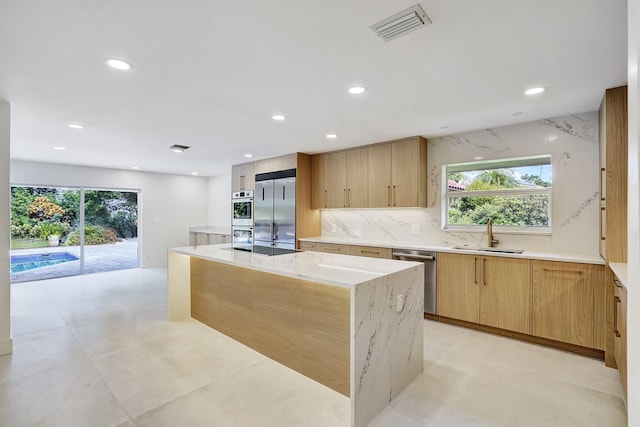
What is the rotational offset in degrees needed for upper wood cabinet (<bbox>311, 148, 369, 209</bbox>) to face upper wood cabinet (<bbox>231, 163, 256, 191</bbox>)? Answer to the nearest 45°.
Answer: approximately 90° to its right

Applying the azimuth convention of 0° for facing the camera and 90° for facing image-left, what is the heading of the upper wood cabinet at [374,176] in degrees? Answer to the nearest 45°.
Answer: approximately 45°

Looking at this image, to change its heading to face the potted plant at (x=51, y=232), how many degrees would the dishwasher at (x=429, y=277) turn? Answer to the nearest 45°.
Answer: approximately 45° to its right

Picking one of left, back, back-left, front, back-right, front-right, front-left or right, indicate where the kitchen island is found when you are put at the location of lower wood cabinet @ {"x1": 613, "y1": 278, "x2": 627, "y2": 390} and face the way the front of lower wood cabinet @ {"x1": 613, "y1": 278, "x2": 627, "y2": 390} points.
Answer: front-left

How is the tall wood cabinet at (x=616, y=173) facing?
to the viewer's left

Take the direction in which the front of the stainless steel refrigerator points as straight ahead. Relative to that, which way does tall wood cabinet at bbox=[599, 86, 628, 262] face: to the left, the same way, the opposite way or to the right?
to the right

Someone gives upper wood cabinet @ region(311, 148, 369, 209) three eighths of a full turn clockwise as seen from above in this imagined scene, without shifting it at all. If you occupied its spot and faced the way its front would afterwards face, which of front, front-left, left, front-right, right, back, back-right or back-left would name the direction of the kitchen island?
back

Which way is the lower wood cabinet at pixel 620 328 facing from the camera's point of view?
to the viewer's left

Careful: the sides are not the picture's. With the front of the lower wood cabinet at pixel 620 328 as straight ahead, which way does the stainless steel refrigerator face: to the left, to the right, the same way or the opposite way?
to the left

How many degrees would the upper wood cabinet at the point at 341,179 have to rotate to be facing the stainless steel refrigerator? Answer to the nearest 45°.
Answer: approximately 45° to its right

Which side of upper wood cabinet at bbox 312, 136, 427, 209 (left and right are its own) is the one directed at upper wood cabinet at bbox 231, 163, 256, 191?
right

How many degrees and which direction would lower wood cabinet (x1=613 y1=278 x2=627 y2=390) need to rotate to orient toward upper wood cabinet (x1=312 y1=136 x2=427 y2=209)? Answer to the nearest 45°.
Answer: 0° — it already faces it
